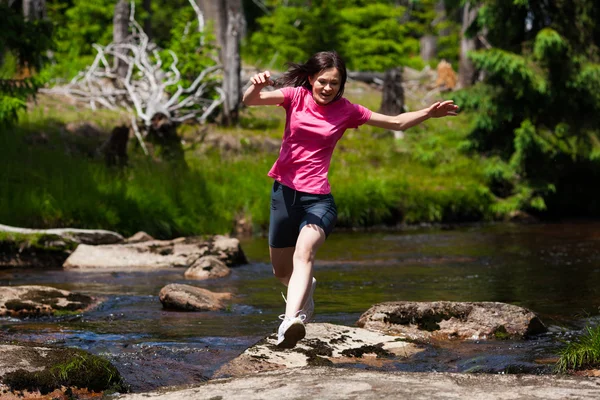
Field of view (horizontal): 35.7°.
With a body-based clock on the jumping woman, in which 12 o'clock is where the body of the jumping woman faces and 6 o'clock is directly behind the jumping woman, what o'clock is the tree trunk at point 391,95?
The tree trunk is roughly at 6 o'clock from the jumping woman.

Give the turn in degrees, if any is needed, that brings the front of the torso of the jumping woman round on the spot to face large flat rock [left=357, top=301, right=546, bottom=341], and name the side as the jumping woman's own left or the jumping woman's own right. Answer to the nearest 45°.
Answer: approximately 135° to the jumping woman's own left

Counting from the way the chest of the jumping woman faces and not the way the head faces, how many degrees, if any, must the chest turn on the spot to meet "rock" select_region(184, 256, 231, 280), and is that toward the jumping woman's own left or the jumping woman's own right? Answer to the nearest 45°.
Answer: approximately 180°

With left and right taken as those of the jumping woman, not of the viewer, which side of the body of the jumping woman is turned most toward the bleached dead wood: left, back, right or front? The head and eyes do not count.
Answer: back

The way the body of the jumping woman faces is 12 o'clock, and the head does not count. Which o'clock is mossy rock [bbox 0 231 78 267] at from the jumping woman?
The mossy rock is roughly at 5 o'clock from the jumping woman.

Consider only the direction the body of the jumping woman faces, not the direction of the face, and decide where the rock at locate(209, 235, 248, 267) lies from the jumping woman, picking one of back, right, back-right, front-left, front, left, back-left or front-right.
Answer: back

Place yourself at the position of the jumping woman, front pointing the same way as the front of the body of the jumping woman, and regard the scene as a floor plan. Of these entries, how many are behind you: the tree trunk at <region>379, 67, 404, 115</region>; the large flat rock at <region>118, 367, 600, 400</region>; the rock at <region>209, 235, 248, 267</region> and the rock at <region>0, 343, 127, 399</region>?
2

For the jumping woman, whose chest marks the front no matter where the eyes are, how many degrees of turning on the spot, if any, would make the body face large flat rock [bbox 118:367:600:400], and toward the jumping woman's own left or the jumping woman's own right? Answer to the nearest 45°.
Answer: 0° — they already face it

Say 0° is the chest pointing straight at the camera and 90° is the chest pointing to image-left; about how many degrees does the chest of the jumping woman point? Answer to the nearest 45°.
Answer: approximately 0°
